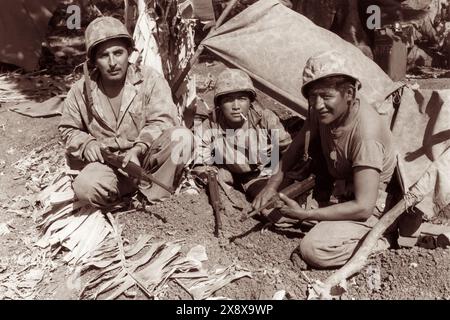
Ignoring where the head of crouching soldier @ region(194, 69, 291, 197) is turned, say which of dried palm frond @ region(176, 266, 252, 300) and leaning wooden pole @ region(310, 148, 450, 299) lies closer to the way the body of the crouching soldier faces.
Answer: the dried palm frond

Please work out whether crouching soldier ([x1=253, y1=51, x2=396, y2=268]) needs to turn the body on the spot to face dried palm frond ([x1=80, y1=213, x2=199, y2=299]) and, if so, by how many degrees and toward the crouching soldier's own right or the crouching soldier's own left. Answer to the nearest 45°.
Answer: approximately 45° to the crouching soldier's own right

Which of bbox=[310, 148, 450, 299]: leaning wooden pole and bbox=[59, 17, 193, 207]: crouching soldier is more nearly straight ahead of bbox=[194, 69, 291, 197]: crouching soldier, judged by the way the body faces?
the leaning wooden pole

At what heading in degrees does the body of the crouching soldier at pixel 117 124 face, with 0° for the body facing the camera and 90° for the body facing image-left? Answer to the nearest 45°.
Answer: approximately 0°

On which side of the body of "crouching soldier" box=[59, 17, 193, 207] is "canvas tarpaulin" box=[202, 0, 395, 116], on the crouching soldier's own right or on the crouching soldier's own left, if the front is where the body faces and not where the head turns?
on the crouching soldier's own left

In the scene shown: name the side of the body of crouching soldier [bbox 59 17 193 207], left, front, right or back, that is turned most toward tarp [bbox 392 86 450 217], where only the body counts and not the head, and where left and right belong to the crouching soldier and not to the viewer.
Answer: left

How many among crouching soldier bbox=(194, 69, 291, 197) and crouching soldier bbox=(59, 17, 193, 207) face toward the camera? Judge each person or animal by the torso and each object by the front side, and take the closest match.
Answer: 2

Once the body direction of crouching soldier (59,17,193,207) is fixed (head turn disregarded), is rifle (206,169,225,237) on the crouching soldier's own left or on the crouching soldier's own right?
on the crouching soldier's own left

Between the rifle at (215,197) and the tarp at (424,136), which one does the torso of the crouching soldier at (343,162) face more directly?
the rifle
